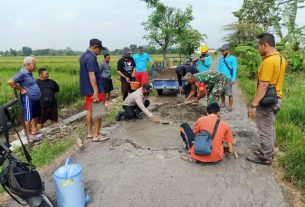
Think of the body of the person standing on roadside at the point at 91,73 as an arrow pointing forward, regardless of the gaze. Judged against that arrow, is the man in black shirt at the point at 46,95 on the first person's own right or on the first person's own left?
on the first person's own left

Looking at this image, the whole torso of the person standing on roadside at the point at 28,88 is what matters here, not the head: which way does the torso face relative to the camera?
to the viewer's right

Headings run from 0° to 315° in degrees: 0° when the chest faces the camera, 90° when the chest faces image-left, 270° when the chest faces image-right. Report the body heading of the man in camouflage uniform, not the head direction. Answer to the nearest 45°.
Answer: approximately 90°

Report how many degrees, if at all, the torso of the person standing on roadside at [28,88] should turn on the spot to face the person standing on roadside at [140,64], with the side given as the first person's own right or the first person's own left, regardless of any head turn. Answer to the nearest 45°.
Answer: approximately 45° to the first person's own left

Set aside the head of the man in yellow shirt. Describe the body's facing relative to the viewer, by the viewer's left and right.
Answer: facing to the left of the viewer

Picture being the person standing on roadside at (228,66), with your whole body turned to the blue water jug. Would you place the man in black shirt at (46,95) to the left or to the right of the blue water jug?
right

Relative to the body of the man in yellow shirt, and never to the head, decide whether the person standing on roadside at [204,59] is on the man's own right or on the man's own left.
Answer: on the man's own right

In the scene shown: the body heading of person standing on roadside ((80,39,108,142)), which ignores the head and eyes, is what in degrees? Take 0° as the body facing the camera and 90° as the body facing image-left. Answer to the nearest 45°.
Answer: approximately 270°

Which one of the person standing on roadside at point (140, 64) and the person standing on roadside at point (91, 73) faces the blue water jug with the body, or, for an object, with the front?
the person standing on roadside at point (140, 64)
